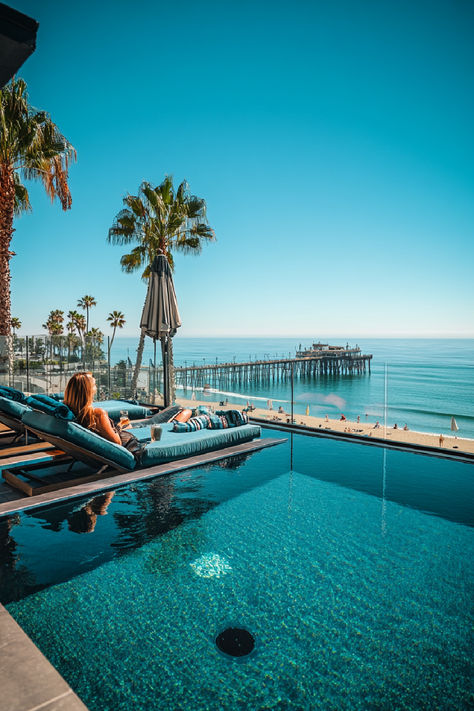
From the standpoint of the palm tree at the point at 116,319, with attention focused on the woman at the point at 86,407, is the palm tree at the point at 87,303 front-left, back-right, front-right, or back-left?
back-right

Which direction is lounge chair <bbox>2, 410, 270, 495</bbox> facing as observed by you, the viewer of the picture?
facing away from the viewer and to the right of the viewer

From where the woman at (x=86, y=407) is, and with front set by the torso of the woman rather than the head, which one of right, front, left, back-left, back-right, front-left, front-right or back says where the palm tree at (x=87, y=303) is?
front-left

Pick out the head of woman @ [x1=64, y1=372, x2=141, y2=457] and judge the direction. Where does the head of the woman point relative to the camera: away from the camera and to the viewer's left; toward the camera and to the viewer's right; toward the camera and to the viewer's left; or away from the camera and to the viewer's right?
away from the camera and to the viewer's right

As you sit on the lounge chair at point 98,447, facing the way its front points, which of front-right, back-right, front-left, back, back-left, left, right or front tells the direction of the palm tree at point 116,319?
front-left

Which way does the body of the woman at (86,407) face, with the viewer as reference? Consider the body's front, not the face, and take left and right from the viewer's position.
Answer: facing away from the viewer and to the right of the viewer

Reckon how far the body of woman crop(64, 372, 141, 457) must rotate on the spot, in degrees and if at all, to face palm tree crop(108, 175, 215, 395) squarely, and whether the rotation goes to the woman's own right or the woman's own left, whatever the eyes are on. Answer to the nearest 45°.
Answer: approximately 45° to the woman's own left
